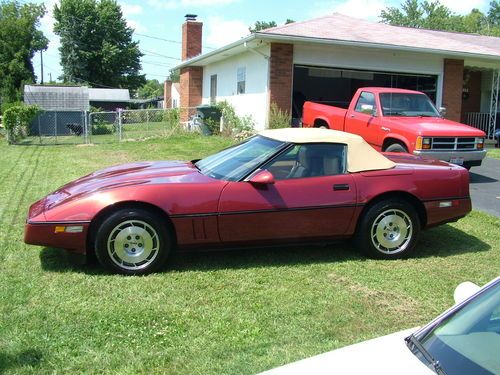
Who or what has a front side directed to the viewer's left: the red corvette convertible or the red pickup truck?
the red corvette convertible

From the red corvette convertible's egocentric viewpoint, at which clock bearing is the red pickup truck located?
The red pickup truck is roughly at 4 o'clock from the red corvette convertible.

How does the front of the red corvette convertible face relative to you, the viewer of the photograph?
facing to the left of the viewer

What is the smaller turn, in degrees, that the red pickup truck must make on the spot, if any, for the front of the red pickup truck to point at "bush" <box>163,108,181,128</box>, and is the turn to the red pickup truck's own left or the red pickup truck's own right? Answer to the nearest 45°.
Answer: approximately 180°

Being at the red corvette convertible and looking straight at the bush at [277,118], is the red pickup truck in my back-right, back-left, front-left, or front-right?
front-right

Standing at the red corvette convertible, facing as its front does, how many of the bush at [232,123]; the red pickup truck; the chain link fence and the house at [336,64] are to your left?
0

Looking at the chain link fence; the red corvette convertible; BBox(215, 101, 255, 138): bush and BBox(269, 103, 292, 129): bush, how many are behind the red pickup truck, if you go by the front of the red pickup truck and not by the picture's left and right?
3

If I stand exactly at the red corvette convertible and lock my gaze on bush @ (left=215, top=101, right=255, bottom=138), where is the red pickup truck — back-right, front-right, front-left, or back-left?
front-right

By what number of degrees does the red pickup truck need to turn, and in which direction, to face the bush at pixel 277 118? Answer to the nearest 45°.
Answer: approximately 180°

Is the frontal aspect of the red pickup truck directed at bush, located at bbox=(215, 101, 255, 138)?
no

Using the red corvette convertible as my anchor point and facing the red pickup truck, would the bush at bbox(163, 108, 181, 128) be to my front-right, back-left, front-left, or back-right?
front-left

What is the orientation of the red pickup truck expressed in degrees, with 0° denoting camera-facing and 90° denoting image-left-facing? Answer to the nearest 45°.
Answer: approximately 315°

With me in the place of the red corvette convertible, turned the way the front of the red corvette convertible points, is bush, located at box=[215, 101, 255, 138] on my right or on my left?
on my right

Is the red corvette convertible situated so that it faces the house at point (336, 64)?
no

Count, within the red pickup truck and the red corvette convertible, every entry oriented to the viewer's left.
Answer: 1

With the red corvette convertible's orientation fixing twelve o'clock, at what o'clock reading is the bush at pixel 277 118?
The bush is roughly at 3 o'clock from the red corvette convertible.

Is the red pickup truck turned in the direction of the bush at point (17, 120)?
no

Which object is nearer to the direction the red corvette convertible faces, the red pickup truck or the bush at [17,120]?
the bush

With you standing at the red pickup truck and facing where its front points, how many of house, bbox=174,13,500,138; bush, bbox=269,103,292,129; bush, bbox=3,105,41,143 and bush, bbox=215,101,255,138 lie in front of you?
0
